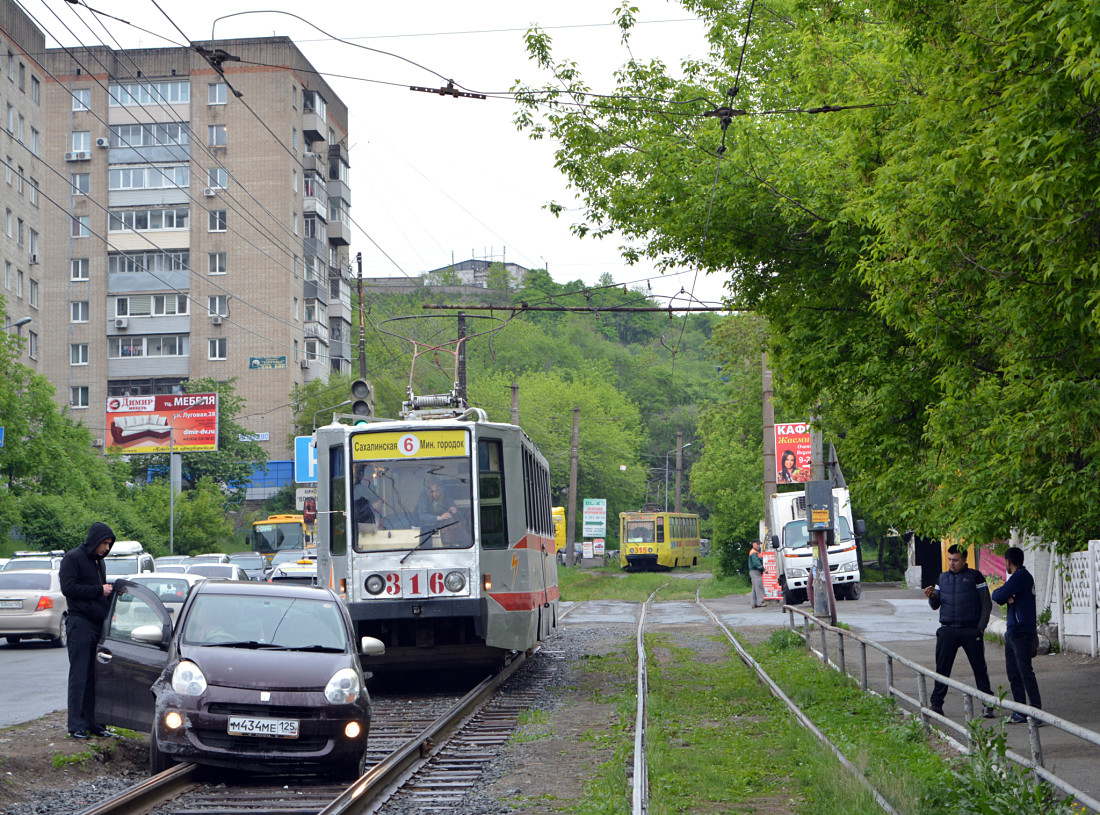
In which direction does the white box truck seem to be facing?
toward the camera

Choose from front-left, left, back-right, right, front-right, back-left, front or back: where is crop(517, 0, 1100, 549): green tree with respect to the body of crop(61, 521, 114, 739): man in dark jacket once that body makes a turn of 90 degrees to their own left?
right

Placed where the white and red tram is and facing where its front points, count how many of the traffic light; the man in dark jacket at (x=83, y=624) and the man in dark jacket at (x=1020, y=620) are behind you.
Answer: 1

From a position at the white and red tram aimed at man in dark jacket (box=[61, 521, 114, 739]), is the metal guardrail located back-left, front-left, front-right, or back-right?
front-left

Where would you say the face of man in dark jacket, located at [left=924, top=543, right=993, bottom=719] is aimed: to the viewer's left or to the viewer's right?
to the viewer's left

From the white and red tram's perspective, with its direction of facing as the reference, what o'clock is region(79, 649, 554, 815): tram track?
The tram track is roughly at 12 o'clock from the white and red tram.

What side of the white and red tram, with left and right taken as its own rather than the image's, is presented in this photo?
front

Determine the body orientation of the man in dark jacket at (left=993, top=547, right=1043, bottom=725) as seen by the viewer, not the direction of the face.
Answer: to the viewer's left

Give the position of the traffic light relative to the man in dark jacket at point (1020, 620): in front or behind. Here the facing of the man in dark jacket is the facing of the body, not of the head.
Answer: in front

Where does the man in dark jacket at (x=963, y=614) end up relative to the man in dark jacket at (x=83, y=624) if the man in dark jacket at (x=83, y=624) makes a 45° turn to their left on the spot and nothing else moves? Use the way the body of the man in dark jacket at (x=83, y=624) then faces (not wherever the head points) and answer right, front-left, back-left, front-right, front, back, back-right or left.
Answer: front-right

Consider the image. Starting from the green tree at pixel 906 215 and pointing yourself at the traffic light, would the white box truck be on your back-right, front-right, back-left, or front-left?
front-right

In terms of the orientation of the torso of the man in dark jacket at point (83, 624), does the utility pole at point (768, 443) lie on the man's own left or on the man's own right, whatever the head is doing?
on the man's own left

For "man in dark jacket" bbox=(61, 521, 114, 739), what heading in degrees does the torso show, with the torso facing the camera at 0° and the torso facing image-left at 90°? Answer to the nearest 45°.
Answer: approximately 270°
